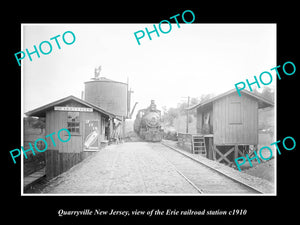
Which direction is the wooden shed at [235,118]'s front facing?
to the viewer's left
